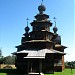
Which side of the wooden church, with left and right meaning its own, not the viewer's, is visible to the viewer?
front
